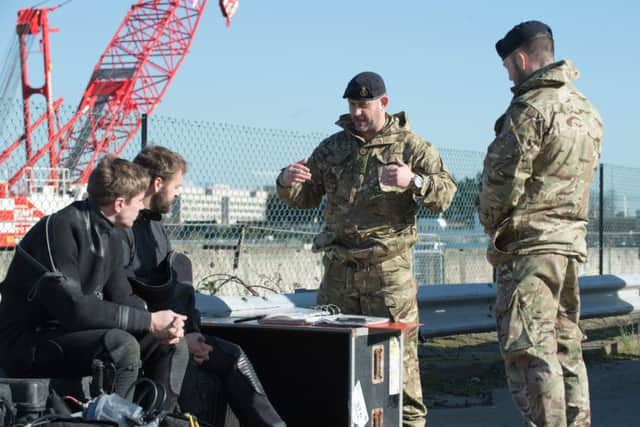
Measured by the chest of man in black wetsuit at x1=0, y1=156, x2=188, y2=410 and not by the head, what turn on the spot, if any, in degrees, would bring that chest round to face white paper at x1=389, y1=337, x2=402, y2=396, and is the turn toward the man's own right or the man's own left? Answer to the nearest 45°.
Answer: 0° — they already face it

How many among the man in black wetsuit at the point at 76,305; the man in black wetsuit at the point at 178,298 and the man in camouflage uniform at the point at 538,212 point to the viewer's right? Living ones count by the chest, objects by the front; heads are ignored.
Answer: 2

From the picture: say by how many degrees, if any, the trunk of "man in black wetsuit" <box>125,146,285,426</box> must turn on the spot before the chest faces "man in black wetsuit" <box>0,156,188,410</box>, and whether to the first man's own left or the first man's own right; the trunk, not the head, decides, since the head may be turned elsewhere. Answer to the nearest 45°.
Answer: approximately 135° to the first man's own right

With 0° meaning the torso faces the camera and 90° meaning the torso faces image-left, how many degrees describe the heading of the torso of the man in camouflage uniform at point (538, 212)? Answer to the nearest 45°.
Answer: approximately 135°

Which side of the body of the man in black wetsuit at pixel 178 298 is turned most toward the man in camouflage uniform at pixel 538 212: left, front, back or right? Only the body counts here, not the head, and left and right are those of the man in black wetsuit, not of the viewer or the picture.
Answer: front

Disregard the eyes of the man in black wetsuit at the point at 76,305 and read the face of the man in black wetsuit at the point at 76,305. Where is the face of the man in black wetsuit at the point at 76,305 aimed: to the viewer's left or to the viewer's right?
to the viewer's right

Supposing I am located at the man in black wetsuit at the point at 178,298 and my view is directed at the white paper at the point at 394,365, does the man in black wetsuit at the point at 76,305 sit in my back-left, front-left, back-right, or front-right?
back-right

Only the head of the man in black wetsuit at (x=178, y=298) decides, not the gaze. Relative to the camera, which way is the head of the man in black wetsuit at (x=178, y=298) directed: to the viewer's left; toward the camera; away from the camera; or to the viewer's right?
to the viewer's right

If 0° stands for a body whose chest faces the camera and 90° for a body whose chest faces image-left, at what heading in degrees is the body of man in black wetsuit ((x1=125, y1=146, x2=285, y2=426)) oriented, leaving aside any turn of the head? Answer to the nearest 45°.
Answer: approximately 270°

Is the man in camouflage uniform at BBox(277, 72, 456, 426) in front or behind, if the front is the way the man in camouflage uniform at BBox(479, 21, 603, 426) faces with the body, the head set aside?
in front

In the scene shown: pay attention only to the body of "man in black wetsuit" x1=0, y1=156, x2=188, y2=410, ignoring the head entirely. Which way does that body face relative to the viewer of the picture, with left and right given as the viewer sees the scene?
facing to the right of the viewer
